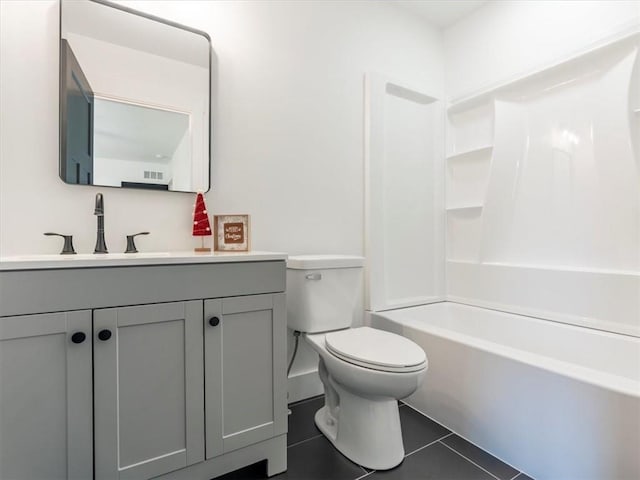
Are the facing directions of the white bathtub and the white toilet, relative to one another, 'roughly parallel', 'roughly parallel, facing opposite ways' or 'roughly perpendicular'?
roughly perpendicular

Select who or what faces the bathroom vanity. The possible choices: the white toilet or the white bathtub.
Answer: the white bathtub

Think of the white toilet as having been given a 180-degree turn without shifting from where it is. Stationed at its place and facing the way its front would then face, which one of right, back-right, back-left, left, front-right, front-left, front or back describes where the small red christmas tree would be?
front-left

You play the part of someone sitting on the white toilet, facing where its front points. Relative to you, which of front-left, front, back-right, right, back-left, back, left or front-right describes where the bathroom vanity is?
right

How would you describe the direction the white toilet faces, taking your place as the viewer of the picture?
facing the viewer and to the right of the viewer

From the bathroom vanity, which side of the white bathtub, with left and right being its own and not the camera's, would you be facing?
front

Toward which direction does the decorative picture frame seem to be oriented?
toward the camera

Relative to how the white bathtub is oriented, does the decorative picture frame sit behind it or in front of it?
in front

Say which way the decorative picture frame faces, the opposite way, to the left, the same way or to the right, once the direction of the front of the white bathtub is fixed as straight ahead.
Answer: to the left

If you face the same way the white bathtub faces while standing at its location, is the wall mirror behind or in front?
in front

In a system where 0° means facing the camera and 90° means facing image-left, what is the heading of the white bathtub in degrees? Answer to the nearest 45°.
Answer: approximately 45°
